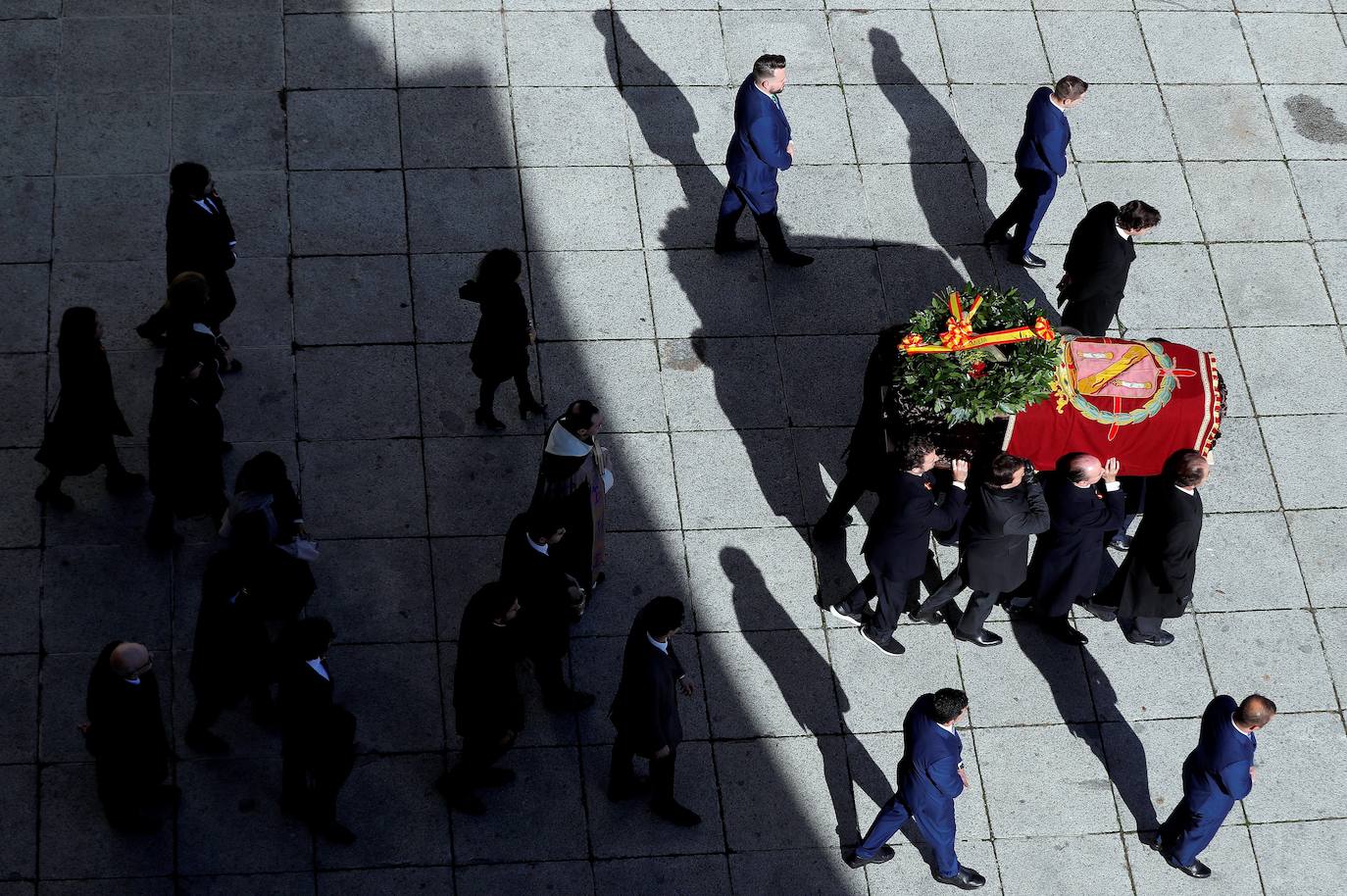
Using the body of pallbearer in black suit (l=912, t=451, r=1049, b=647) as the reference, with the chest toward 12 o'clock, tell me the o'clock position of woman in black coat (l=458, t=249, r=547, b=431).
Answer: The woman in black coat is roughly at 6 o'clock from the pallbearer in black suit.

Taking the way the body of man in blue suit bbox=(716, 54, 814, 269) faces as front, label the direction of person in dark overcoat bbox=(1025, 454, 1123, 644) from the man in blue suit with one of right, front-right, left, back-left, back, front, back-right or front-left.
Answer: front-right

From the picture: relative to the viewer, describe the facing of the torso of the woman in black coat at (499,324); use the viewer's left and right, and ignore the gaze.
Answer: facing to the right of the viewer

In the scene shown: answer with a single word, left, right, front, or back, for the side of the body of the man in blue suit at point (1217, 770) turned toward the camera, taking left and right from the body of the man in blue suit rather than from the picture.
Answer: right

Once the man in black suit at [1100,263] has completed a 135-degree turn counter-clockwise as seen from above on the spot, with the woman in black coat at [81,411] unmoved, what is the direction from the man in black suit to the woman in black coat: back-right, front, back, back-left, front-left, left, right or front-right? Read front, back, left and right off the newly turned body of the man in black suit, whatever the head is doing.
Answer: left

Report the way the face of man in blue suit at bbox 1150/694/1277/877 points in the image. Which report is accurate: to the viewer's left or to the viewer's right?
to the viewer's right

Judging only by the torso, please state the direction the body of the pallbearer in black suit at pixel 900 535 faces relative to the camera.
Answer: to the viewer's right

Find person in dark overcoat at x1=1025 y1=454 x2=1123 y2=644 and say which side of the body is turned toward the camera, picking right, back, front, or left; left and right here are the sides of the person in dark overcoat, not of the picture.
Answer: right

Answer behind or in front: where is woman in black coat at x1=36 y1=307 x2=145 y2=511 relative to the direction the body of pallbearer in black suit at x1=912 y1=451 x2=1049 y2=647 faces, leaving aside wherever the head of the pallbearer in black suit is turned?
behind

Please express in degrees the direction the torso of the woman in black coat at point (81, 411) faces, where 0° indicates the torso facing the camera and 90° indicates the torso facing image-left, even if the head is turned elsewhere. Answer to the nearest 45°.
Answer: approximately 270°

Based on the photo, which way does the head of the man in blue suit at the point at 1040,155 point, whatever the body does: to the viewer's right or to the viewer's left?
to the viewer's right

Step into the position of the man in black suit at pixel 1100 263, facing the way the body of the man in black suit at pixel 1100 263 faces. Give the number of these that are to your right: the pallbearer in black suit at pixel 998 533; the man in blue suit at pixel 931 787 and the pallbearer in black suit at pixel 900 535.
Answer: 3

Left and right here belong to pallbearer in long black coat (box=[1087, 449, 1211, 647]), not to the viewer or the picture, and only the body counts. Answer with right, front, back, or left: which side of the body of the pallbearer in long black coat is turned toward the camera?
right

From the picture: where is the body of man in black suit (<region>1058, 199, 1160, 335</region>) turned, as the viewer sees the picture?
to the viewer's right
